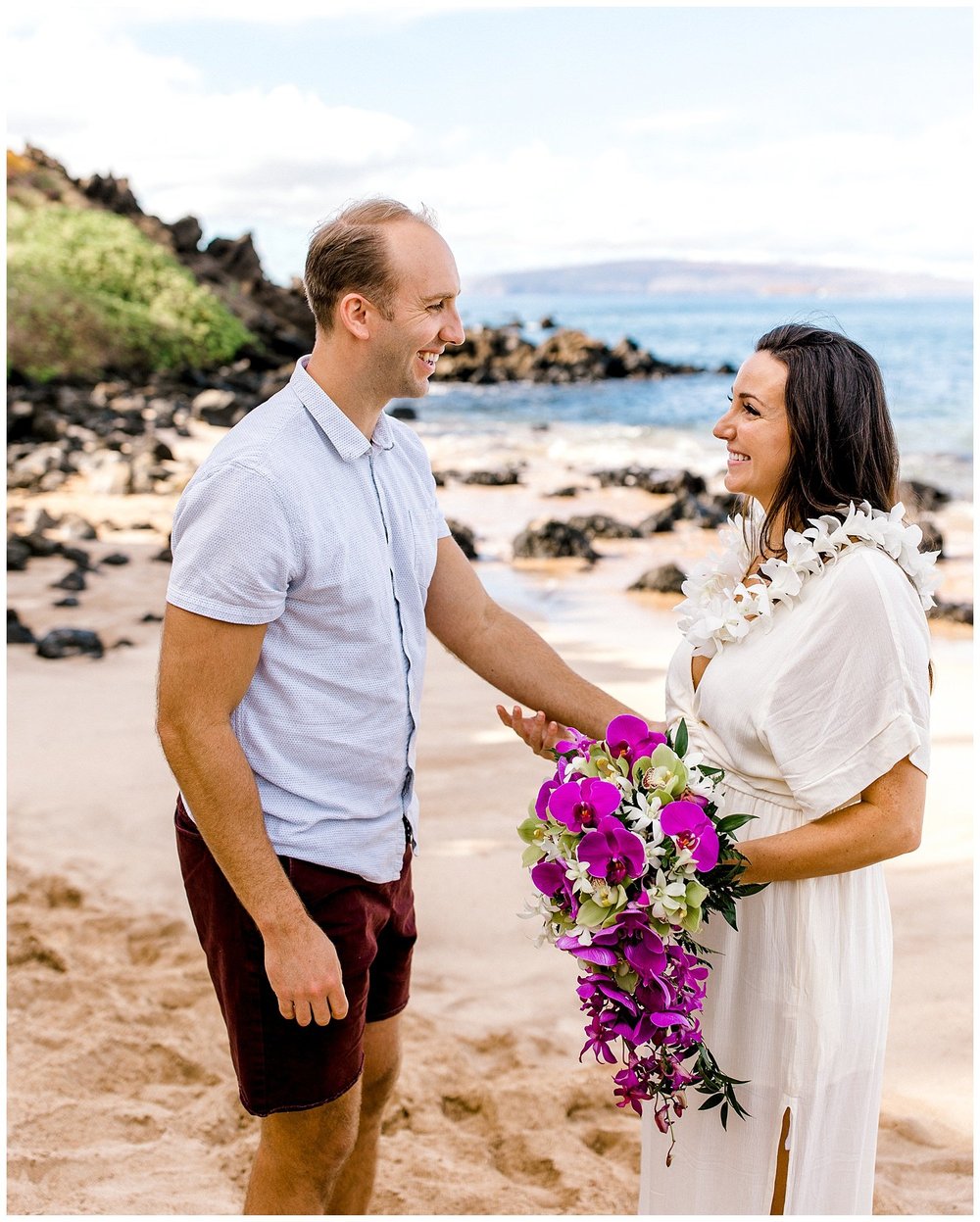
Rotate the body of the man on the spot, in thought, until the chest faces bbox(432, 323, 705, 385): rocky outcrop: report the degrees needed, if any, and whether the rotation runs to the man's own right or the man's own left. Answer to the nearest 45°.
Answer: approximately 135° to the man's own left

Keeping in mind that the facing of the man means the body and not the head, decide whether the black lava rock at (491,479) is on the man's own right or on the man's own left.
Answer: on the man's own left

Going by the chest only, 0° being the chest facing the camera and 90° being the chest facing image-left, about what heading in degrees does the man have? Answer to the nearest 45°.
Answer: approximately 315°

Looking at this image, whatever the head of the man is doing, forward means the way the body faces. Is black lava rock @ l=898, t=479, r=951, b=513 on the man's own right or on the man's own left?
on the man's own left

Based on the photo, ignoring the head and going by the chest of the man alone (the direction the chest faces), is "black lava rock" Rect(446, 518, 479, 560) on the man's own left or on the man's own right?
on the man's own left

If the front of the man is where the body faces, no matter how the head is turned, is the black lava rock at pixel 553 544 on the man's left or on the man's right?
on the man's left

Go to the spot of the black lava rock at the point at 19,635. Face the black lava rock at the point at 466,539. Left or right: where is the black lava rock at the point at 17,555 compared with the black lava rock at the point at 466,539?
left

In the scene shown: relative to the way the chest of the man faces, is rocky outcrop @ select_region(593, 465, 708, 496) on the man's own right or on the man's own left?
on the man's own left

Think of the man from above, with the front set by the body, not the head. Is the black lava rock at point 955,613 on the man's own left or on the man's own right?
on the man's own left

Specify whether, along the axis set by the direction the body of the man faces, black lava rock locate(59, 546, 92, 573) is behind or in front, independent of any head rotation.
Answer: behind

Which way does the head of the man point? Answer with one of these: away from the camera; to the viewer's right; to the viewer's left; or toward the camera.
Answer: to the viewer's right
